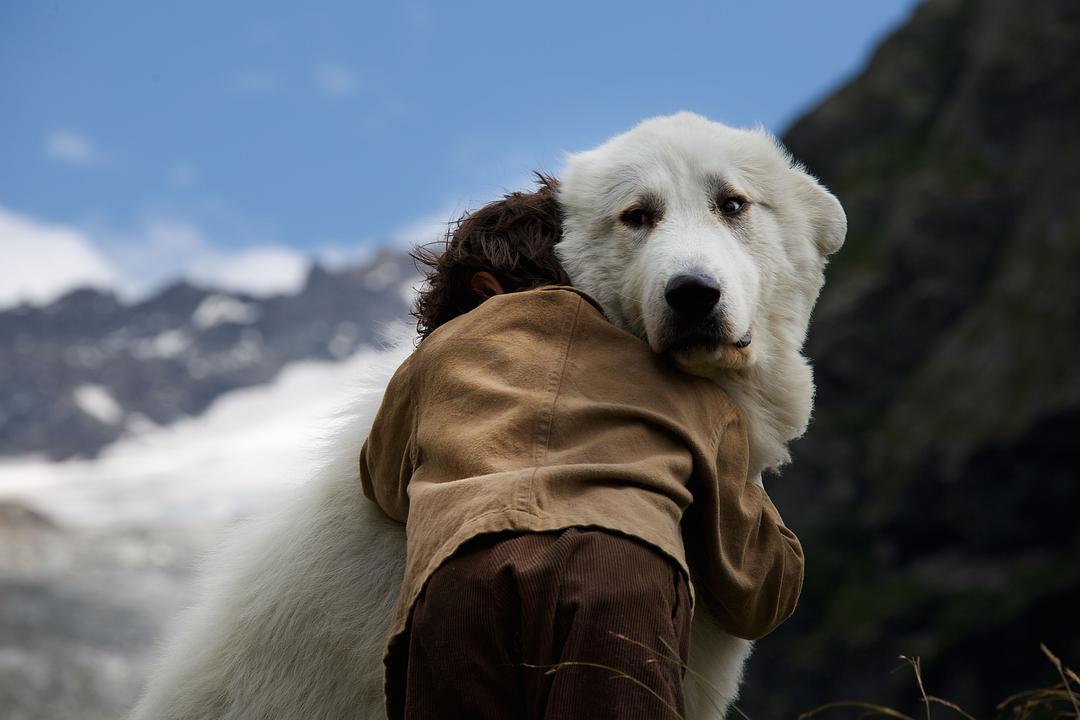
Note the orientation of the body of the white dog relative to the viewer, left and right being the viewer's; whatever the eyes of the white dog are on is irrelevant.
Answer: facing the viewer and to the right of the viewer

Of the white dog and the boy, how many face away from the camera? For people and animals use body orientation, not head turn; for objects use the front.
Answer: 1

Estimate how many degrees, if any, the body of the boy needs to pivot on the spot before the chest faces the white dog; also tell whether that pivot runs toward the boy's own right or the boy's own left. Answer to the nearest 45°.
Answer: approximately 45° to the boy's own right

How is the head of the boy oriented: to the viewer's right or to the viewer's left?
to the viewer's right

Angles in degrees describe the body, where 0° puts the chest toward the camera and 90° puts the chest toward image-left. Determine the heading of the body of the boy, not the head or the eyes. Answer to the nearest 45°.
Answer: approximately 180°

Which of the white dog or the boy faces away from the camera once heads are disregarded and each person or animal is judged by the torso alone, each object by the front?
the boy
